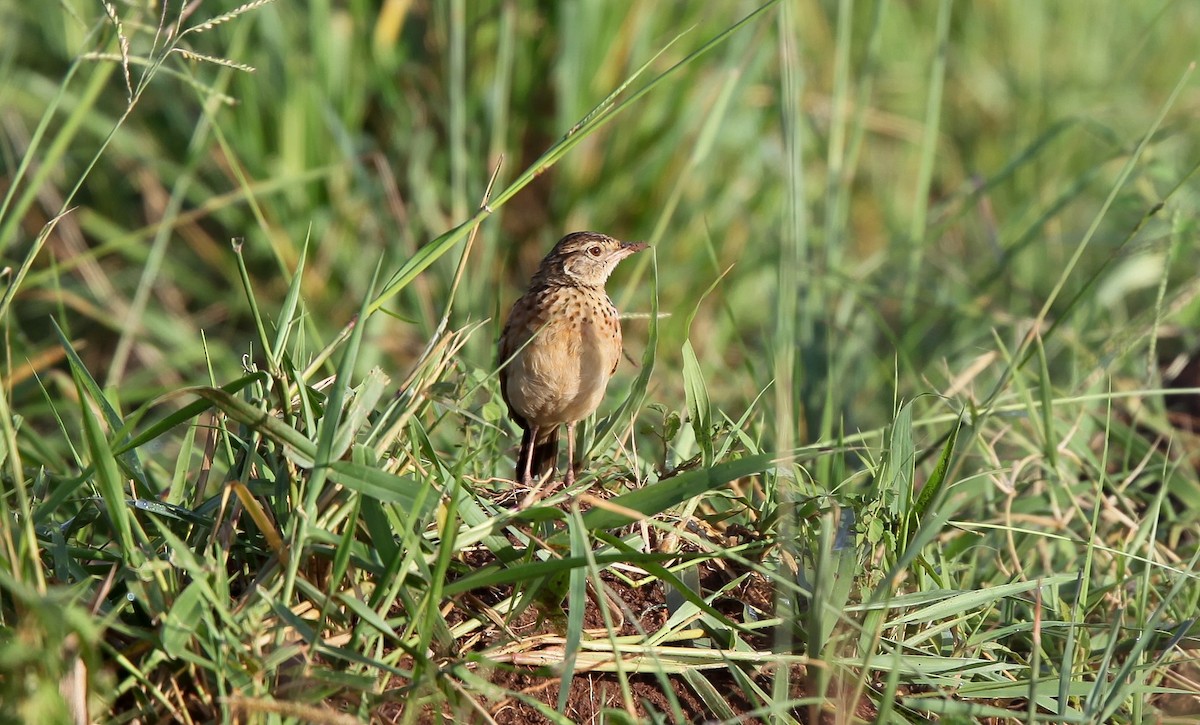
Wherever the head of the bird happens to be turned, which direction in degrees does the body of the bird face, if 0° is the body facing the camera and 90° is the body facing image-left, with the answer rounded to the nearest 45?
approximately 315°
